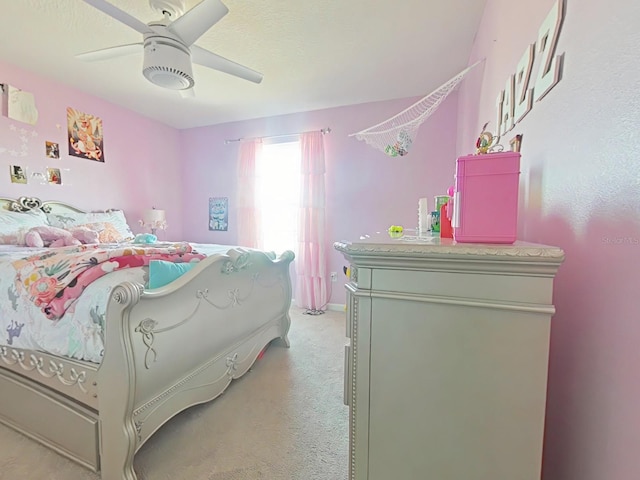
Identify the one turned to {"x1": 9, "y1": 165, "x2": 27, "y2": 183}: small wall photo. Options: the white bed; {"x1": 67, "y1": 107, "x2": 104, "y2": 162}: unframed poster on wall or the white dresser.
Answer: the white dresser

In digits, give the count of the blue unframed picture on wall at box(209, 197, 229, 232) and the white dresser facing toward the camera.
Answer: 1

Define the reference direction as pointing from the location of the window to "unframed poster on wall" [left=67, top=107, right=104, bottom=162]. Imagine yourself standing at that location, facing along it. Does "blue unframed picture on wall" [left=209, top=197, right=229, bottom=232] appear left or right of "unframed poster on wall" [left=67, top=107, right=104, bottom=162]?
right

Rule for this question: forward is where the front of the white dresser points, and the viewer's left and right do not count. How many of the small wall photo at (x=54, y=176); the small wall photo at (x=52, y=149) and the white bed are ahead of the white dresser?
3

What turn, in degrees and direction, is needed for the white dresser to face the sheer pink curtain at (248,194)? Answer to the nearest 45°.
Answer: approximately 45° to its right

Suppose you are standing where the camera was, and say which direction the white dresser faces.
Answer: facing to the left of the viewer

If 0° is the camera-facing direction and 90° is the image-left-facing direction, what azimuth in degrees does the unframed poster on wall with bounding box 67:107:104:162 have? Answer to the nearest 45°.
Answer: approximately 315°

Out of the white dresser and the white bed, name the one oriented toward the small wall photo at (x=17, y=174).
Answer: the white dresser

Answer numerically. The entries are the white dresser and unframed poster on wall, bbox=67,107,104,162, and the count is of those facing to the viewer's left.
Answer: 1

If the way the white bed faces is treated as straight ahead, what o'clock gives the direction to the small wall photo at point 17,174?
The small wall photo is roughly at 7 o'clock from the white bed.

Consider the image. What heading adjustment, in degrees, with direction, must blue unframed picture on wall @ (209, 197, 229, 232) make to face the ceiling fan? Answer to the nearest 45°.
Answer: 0° — it already faces it

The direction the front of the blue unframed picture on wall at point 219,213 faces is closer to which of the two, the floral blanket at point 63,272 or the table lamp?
the floral blanket

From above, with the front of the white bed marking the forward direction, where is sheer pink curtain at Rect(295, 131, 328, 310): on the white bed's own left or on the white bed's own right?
on the white bed's own left

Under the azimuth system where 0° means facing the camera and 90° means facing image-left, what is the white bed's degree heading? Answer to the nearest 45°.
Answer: approximately 315°
